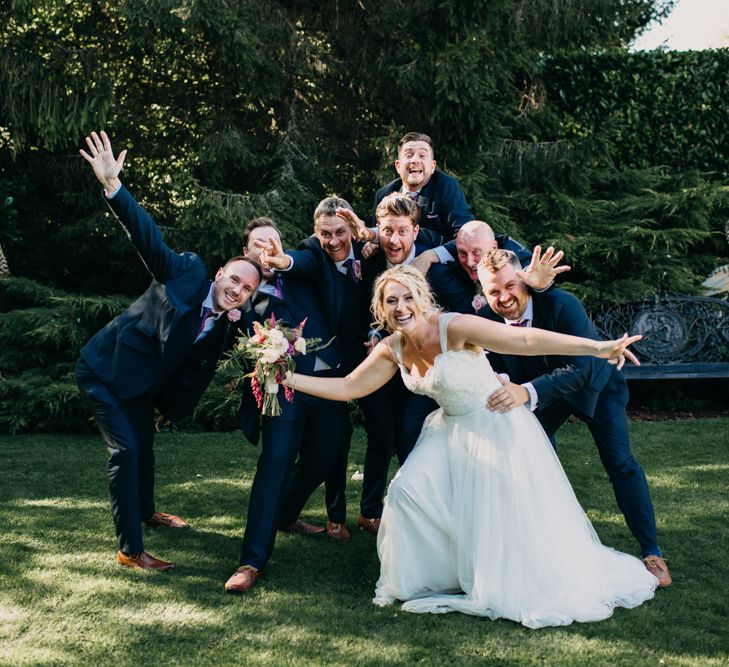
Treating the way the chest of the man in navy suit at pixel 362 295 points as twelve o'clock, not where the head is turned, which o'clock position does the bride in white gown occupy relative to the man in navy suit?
The bride in white gown is roughly at 11 o'clock from the man in navy suit.

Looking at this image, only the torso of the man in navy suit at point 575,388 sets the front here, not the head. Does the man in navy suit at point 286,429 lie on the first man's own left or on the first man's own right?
on the first man's own right

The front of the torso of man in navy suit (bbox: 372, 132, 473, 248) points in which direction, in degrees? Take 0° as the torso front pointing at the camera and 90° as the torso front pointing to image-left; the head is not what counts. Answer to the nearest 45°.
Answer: approximately 0°

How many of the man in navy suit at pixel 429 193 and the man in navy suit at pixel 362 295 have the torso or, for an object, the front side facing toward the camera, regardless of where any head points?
2

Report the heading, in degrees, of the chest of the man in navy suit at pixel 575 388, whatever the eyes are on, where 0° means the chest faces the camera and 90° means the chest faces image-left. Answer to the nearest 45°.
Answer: approximately 45°

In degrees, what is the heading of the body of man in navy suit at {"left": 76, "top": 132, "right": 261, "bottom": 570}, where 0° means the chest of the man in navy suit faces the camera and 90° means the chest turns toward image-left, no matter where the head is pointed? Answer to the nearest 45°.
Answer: approximately 315°

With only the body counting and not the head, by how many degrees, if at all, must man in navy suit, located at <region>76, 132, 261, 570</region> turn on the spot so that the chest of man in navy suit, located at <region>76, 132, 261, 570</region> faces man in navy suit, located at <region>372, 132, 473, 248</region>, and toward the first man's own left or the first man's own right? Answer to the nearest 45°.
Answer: approximately 45° to the first man's own left

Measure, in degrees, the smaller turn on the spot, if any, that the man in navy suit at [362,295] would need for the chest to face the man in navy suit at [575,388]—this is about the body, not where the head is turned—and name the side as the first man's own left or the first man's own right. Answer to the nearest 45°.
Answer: approximately 45° to the first man's own left
